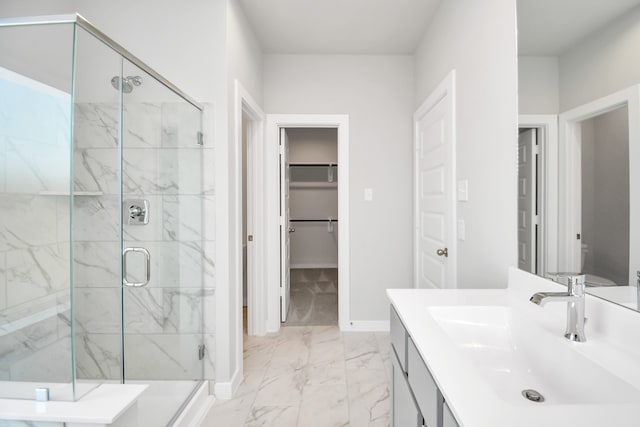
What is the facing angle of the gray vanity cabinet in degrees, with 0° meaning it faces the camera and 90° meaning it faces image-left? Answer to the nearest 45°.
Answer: approximately 90°

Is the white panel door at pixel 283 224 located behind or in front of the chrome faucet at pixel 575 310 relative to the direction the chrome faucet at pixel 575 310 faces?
in front

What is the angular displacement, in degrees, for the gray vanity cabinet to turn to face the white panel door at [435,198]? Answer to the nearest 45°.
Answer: approximately 90° to its right

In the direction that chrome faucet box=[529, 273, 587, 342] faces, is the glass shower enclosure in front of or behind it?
in front

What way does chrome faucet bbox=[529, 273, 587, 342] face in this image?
to the viewer's left

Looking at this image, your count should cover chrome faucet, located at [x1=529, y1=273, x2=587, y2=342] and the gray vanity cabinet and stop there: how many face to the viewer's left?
2
